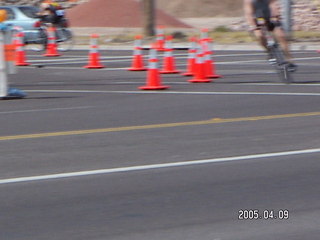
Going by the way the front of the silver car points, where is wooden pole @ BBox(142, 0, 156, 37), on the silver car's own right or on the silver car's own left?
on the silver car's own right

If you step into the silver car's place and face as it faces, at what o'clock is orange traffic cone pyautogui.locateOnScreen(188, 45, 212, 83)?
The orange traffic cone is roughly at 7 o'clock from the silver car.

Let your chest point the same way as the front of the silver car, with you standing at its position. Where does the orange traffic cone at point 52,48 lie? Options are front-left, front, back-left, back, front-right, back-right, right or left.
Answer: back-left

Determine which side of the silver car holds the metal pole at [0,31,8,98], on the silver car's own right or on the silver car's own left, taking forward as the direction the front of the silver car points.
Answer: on the silver car's own left

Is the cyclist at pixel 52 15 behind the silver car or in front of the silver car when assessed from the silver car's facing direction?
behind

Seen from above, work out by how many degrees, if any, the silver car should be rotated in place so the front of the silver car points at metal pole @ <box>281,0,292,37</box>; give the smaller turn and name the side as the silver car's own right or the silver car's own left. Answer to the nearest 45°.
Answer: approximately 135° to the silver car's own right

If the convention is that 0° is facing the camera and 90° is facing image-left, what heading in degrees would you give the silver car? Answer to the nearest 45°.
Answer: approximately 135°

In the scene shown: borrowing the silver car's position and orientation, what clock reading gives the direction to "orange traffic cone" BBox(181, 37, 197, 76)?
The orange traffic cone is roughly at 7 o'clock from the silver car.
